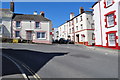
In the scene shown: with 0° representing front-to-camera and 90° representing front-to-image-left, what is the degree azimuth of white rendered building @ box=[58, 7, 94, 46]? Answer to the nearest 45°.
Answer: approximately 45°

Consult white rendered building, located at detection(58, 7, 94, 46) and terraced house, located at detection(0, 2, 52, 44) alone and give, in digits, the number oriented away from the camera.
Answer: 0

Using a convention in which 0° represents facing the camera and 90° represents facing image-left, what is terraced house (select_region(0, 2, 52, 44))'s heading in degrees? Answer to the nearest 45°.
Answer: approximately 0°

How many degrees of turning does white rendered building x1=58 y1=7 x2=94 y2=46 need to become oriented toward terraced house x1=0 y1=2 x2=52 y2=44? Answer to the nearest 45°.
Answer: approximately 45° to its right

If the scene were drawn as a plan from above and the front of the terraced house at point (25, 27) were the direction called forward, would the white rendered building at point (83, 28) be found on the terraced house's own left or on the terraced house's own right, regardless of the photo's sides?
on the terraced house's own left

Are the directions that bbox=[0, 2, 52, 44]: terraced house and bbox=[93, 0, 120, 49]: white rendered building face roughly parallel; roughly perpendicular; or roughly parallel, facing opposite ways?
roughly perpendicular

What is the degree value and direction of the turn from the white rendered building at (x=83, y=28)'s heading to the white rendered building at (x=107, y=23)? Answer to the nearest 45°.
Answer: approximately 45° to its left

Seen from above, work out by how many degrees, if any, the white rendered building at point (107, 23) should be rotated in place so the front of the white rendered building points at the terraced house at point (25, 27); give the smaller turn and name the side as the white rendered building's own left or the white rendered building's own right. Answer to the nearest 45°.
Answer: approximately 45° to the white rendered building's own right

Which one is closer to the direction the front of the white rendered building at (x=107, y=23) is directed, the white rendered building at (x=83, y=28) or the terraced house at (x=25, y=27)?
the terraced house
